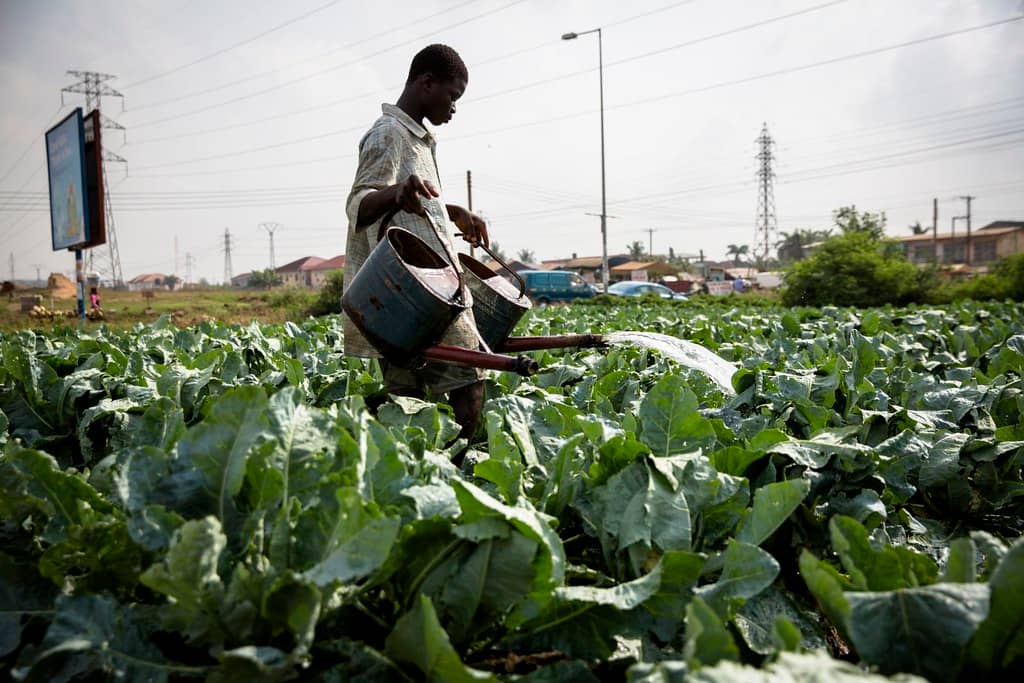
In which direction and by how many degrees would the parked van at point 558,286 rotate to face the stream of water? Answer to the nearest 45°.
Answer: approximately 90° to its right

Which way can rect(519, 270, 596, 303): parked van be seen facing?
to the viewer's right

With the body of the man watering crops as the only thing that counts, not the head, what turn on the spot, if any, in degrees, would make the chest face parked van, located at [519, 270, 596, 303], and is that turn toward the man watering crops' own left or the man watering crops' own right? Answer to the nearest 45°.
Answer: approximately 90° to the man watering crops' own left

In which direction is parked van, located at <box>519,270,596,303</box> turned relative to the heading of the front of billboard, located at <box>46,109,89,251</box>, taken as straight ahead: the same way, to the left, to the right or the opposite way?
to the left

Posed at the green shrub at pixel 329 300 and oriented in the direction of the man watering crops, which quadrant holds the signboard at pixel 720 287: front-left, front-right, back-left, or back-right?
back-left

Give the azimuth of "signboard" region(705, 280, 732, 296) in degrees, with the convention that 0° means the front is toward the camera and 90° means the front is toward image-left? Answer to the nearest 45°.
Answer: approximately 0°
